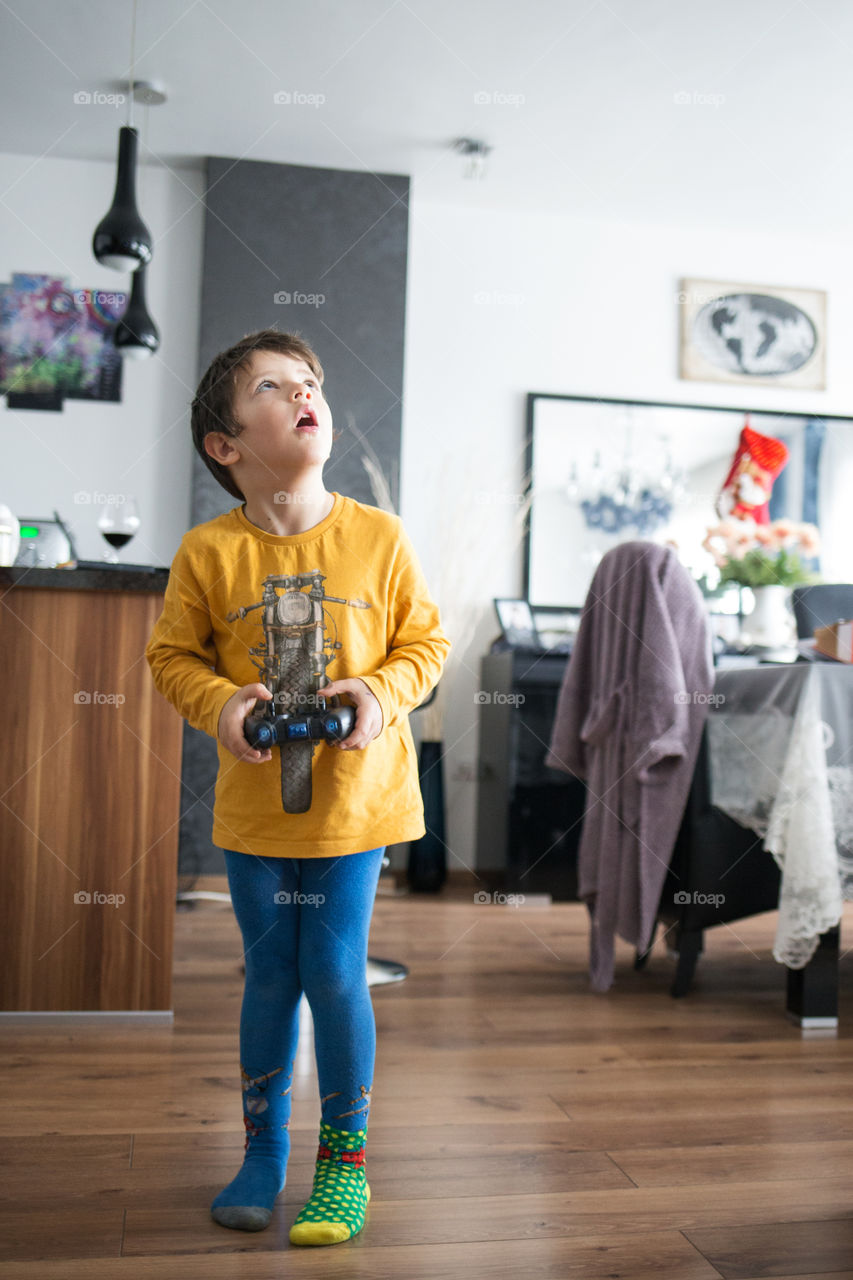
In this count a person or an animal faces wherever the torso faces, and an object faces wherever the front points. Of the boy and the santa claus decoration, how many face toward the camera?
2

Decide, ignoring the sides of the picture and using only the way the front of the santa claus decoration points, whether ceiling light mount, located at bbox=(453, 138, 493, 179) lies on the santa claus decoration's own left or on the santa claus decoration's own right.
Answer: on the santa claus decoration's own right

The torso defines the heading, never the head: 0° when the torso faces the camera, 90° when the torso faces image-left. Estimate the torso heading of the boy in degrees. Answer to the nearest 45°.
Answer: approximately 0°

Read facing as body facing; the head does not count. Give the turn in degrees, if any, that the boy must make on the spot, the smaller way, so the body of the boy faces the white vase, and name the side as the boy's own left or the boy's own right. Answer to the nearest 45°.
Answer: approximately 135° to the boy's own left

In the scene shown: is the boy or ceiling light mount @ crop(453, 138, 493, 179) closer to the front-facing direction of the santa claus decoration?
the boy

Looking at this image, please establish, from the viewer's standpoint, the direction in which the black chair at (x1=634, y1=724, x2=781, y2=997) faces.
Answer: facing away from the viewer and to the right of the viewer

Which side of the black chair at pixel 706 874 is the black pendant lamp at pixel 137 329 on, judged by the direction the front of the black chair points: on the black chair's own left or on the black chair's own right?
on the black chair's own left

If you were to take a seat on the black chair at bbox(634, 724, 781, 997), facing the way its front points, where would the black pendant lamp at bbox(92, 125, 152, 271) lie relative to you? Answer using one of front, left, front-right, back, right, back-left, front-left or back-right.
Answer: back-left

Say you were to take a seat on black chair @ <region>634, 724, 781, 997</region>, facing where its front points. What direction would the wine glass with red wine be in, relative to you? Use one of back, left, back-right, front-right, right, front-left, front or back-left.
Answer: back-left

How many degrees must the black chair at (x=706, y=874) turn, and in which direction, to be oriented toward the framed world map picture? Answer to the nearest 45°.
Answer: approximately 45° to its left

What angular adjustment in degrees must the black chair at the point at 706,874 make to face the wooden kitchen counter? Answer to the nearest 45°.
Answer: approximately 180°
